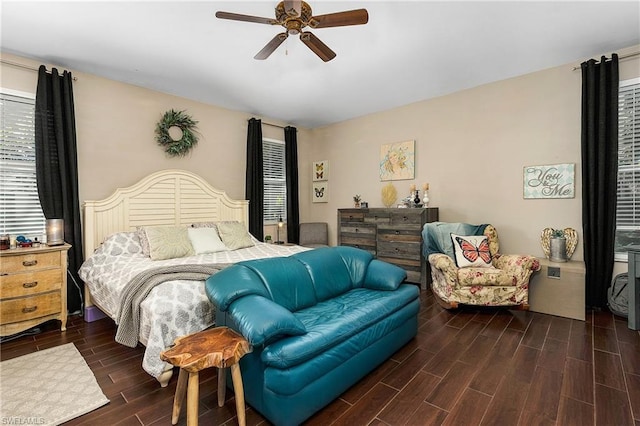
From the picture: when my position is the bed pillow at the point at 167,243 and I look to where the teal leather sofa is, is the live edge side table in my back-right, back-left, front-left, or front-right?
front-right

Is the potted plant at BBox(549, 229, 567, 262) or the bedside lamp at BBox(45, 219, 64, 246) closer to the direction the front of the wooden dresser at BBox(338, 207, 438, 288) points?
the bedside lamp

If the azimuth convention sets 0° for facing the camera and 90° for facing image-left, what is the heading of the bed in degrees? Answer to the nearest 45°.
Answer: approximately 315°

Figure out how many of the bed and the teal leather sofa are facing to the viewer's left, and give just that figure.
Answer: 0

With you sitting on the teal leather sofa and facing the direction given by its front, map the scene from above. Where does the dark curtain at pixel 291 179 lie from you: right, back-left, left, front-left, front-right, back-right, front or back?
back-left

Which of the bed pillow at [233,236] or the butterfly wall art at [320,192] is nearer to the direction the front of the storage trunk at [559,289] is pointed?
the bed pillow

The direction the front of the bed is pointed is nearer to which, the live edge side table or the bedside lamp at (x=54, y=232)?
the live edge side table

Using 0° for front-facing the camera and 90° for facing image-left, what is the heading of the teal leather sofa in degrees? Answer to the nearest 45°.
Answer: approximately 315°

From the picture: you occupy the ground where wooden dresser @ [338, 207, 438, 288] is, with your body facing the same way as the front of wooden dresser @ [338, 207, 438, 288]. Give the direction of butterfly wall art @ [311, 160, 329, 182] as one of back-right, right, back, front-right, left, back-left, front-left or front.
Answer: right

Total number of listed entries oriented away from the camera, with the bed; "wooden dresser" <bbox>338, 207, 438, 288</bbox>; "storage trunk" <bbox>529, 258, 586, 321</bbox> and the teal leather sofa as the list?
0
